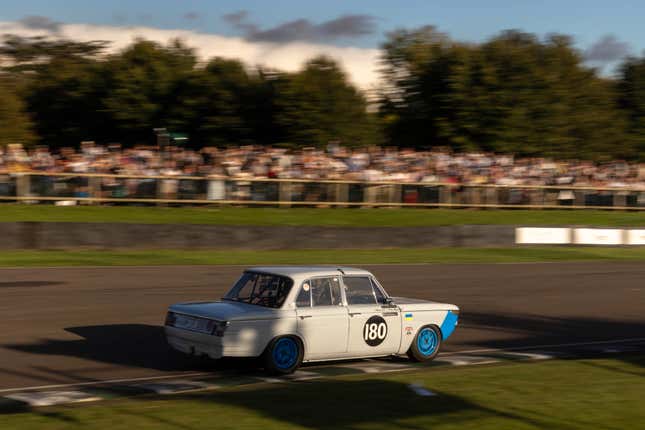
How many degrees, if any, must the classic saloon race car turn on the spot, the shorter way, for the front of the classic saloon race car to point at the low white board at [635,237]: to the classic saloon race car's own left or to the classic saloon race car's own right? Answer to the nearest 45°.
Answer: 0° — it already faces it

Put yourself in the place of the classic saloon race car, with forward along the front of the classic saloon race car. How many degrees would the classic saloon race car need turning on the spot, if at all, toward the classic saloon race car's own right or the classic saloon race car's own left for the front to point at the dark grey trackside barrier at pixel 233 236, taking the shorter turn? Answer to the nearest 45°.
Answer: approximately 45° to the classic saloon race car's own left

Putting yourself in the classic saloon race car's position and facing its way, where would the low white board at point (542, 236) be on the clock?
The low white board is roughly at 11 o'clock from the classic saloon race car.

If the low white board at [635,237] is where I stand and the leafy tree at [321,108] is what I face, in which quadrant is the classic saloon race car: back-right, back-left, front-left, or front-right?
back-left

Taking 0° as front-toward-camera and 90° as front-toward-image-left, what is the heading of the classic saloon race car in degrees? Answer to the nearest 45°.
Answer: approximately 225°

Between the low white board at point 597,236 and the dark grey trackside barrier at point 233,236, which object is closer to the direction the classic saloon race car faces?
the low white board
